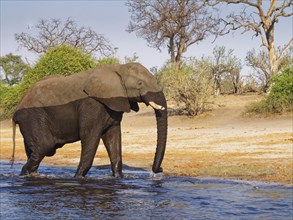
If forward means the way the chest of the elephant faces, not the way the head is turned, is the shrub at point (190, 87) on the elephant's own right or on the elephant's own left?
on the elephant's own left

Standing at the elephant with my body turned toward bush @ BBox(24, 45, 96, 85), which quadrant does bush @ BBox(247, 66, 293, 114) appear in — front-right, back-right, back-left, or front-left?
front-right

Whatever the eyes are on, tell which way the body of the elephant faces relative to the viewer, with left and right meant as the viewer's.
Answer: facing to the right of the viewer

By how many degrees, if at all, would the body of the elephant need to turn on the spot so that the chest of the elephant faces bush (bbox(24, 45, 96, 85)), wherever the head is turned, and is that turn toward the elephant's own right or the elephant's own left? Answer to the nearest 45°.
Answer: approximately 90° to the elephant's own left

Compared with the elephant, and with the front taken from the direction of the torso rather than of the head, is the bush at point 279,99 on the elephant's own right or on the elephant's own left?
on the elephant's own left
